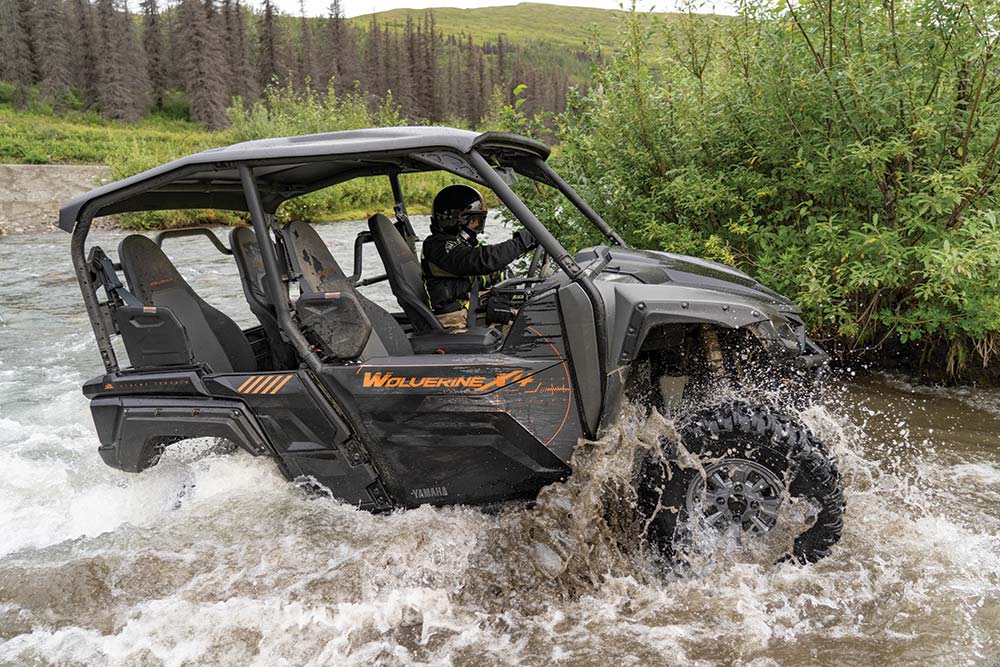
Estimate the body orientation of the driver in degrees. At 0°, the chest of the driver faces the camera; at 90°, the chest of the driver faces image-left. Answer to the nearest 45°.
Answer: approximately 270°

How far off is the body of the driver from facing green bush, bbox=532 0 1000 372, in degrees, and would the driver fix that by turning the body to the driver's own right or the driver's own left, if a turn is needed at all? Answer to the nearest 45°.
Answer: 0° — they already face it

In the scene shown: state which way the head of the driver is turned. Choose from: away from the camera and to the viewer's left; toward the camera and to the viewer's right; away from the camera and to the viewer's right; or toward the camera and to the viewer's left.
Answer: toward the camera and to the viewer's right
